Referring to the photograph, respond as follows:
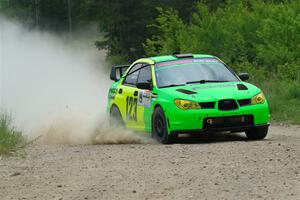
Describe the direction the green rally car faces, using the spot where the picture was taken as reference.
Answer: facing the viewer and to the right of the viewer
